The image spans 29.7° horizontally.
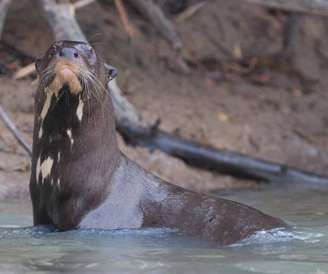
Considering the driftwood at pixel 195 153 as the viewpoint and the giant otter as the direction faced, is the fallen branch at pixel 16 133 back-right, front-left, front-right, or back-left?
front-right

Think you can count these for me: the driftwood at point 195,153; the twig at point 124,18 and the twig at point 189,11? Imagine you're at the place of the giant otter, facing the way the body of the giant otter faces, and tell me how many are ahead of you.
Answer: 0

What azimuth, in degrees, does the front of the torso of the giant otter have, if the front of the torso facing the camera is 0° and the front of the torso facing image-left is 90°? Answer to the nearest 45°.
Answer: approximately 45°

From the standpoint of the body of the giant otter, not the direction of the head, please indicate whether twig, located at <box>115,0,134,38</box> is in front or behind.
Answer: behind

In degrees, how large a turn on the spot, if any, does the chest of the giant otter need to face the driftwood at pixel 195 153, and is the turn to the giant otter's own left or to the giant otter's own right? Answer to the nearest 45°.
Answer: approximately 135° to the giant otter's own right

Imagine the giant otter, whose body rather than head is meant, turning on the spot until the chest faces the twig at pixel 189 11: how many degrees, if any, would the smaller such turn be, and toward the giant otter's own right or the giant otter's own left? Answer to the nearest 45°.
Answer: approximately 135° to the giant otter's own right

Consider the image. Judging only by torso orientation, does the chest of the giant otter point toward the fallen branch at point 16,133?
no

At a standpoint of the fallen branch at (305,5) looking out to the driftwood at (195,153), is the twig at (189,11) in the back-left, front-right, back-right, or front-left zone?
front-right
